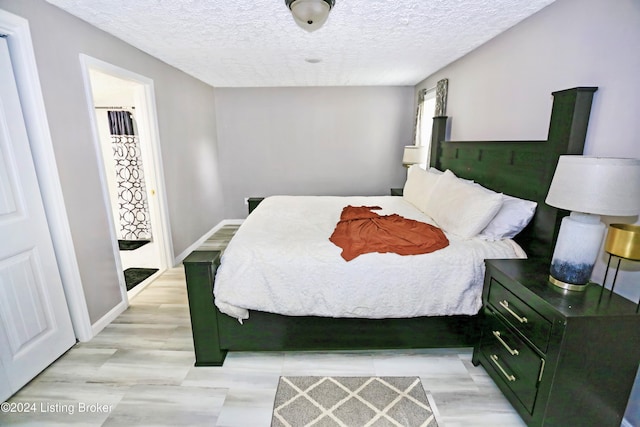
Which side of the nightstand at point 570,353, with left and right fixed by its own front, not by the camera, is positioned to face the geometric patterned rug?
front

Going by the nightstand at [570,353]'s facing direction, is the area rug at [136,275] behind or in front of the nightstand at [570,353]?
in front

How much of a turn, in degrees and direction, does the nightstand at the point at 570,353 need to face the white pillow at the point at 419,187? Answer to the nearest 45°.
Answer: approximately 90° to its right

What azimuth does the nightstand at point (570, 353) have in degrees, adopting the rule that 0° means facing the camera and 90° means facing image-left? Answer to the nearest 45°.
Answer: approximately 45°

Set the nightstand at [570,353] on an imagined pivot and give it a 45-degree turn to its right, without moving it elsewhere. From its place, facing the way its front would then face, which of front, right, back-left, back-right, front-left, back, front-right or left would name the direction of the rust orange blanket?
front

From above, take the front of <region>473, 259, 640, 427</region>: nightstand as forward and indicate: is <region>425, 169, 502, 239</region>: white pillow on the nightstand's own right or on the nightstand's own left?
on the nightstand's own right
